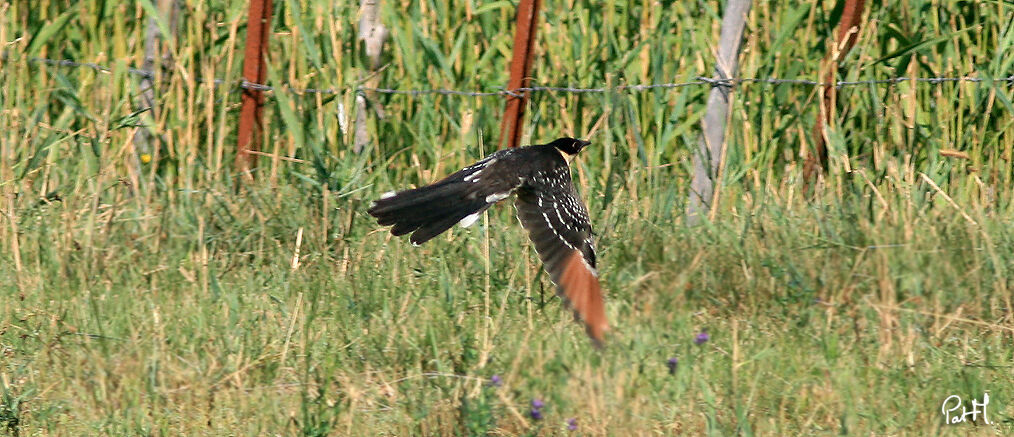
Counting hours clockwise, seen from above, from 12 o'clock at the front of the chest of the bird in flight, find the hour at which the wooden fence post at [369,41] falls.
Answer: The wooden fence post is roughly at 8 o'clock from the bird in flight.

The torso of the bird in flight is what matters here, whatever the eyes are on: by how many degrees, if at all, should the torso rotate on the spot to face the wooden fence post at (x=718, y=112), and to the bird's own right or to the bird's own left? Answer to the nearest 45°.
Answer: approximately 45° to the bird's own left

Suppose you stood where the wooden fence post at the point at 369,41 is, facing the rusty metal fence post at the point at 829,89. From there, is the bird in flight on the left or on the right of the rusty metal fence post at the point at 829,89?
right

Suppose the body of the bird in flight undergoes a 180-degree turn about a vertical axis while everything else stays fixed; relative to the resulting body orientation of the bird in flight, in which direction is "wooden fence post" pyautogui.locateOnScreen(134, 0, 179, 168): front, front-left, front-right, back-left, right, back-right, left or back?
front-right

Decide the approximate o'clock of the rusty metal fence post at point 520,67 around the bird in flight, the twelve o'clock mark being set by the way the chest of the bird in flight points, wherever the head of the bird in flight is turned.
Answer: The rusty metal fence post is roughly at 9 o'clock from the bird in flight.

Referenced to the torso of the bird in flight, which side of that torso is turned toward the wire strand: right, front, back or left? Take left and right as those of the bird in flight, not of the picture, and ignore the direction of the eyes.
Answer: left

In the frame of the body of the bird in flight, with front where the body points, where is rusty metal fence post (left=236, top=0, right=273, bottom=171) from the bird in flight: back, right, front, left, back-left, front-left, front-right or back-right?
back-left

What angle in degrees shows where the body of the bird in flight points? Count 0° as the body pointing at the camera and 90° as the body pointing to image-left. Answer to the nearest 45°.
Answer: approximately 270°

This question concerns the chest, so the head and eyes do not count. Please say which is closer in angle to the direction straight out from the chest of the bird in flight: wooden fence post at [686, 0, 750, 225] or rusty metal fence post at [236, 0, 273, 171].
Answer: the wooden fence post
